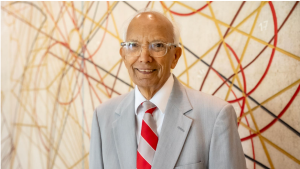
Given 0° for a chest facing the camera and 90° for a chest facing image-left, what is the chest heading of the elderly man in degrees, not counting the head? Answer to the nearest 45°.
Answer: approximately 45°
